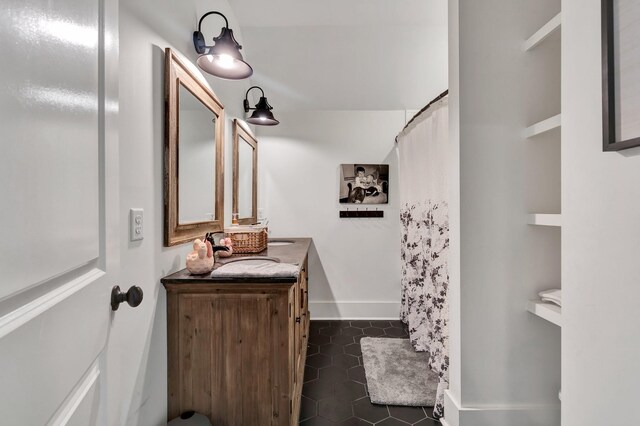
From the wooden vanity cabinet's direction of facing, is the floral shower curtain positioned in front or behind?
in front

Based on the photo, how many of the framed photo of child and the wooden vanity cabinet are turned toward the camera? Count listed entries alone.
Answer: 1

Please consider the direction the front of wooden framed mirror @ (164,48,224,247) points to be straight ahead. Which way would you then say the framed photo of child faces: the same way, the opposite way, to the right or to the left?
to the right

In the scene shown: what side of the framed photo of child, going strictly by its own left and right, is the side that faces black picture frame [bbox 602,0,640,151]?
front

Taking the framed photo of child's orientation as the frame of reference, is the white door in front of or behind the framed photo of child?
in front

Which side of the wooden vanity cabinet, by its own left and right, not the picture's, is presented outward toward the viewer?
right

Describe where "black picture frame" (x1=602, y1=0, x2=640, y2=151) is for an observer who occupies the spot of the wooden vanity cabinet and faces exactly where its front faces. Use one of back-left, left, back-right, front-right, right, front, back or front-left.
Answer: front-right

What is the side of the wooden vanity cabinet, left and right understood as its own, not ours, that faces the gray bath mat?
front

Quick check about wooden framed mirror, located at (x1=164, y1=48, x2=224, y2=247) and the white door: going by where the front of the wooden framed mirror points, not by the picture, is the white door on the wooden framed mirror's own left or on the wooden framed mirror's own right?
on the wooden framed mirror's own right
